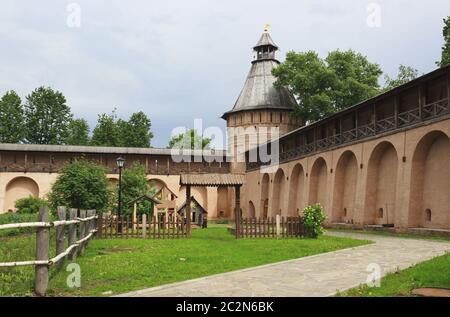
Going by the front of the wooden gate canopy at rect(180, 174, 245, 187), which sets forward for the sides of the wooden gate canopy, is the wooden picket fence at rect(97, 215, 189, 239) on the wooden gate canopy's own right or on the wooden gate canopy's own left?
on the wooden gate canopy's own right

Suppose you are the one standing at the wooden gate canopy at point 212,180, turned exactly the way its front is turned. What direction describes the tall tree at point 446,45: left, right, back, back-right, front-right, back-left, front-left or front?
back-left

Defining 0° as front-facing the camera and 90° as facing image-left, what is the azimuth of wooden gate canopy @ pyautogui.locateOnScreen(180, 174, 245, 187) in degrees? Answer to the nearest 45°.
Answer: approximately 0°

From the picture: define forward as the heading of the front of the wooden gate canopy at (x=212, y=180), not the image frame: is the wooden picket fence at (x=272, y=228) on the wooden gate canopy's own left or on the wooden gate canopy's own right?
on the wooden gate canopy's own left

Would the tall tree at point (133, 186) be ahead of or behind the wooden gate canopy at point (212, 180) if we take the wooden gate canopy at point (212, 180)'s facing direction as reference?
behind

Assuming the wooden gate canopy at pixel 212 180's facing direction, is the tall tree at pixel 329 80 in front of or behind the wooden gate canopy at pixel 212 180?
behind

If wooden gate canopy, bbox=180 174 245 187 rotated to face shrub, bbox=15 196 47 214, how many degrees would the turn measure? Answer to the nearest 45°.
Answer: approximately 135° to its right

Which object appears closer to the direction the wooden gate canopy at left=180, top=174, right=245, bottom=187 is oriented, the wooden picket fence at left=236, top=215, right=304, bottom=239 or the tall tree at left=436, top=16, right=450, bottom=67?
the wooden picket fence
